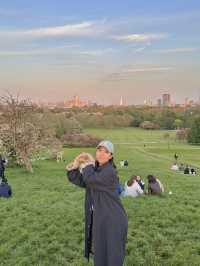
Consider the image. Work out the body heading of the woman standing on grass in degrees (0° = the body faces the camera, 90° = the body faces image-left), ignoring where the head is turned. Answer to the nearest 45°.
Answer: approximately 45°

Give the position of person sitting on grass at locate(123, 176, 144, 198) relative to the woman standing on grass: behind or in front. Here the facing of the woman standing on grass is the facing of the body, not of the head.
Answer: behind
